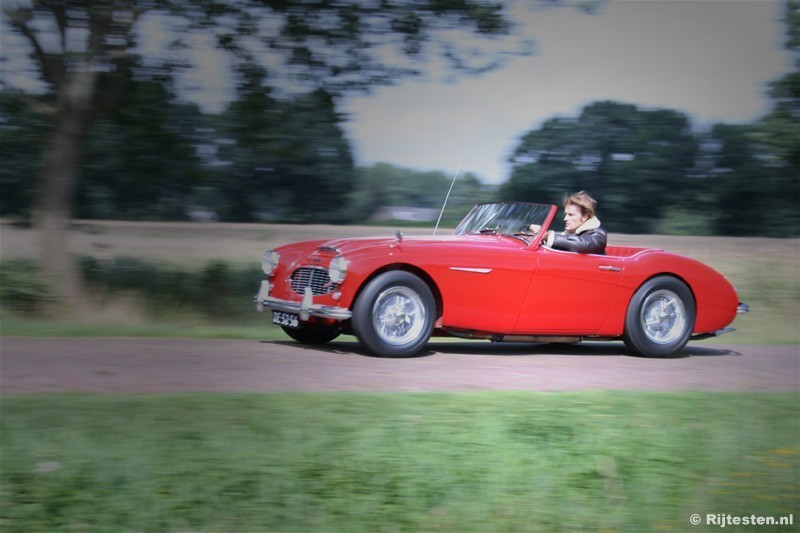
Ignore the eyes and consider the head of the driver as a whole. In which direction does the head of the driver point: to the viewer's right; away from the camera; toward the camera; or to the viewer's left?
to the viewer's left

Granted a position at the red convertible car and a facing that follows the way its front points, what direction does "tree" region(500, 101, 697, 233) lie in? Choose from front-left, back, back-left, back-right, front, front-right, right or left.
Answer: back-right

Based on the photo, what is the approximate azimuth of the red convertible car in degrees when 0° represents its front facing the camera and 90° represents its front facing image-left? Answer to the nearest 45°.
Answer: approximately 45°
